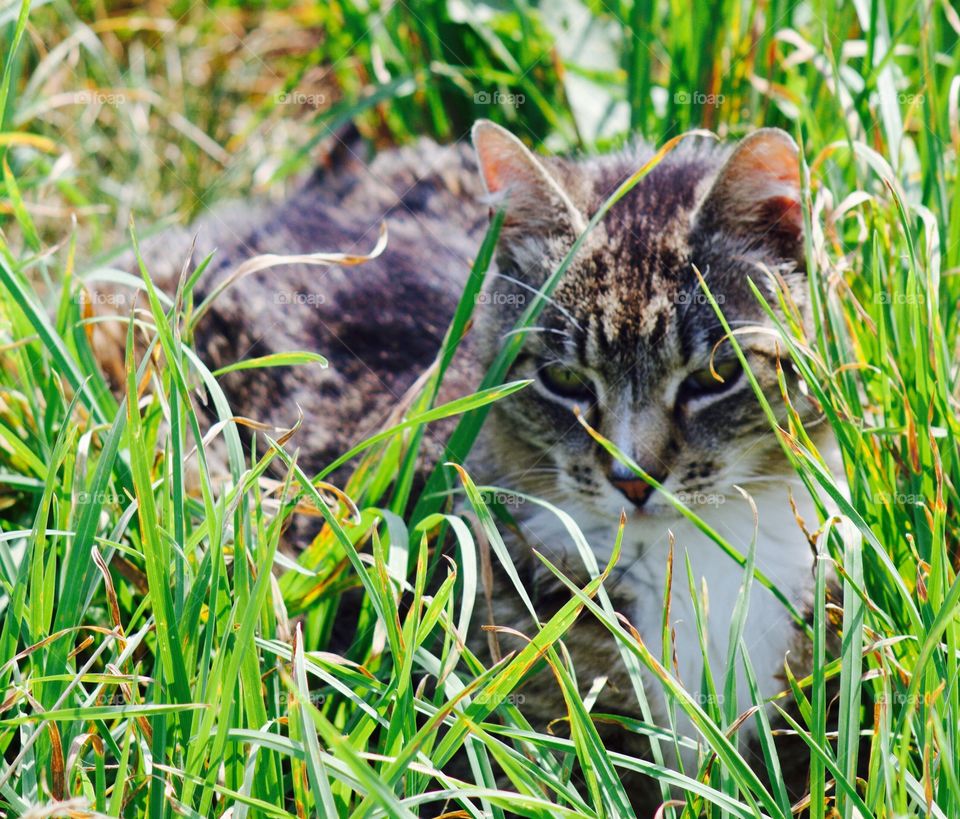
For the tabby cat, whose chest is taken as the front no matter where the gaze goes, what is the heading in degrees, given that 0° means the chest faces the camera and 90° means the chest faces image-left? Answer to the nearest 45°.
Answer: approximately 315°
